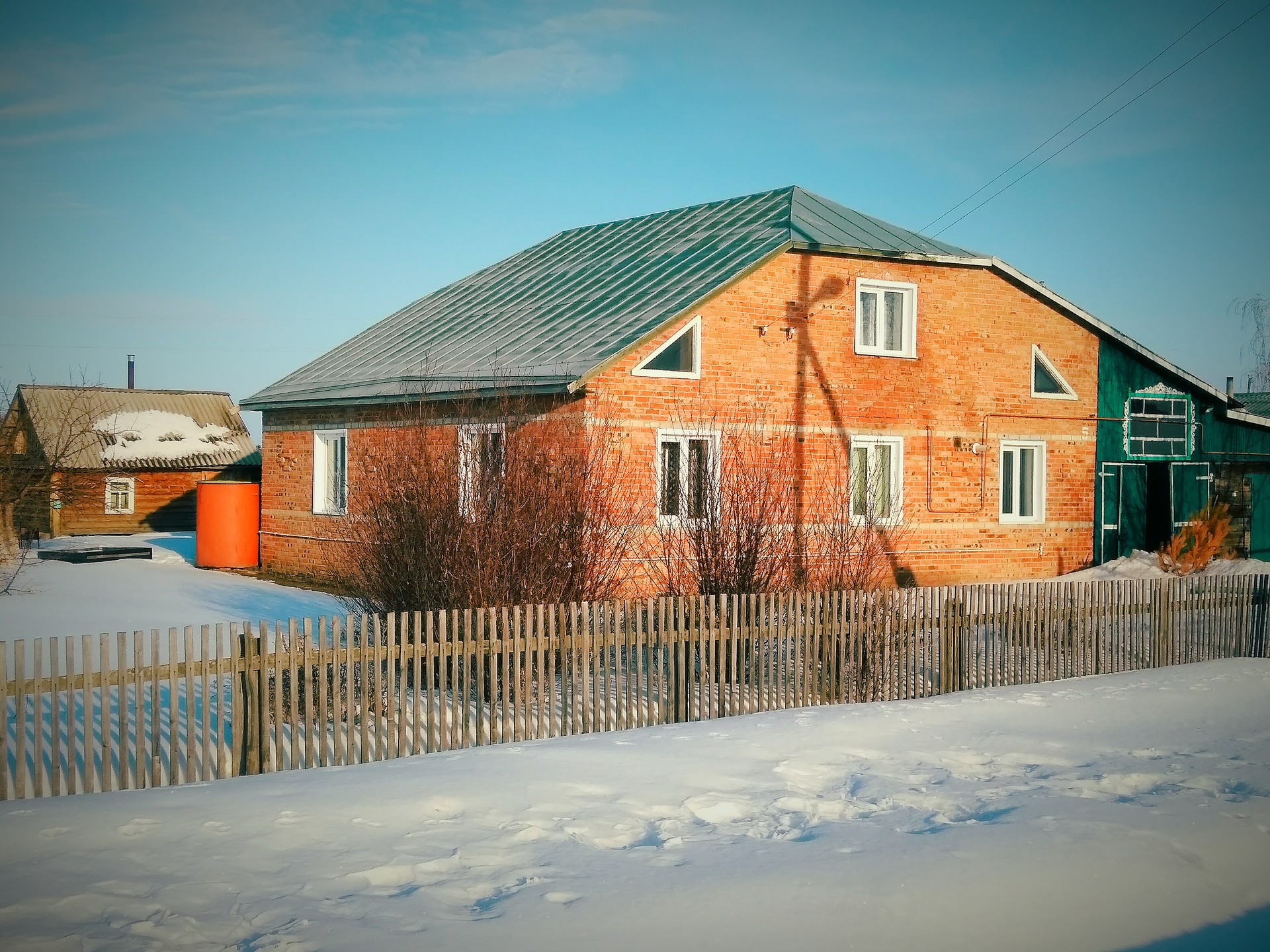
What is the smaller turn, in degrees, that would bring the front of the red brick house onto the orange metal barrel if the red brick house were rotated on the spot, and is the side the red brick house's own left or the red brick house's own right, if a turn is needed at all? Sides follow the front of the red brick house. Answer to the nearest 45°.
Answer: approximately 135° to the red brick house's own right

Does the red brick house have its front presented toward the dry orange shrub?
no

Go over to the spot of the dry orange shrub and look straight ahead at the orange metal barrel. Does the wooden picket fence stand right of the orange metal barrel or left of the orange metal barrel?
left

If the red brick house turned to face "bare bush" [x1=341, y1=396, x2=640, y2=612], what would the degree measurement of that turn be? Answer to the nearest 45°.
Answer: approximately 45° to its right

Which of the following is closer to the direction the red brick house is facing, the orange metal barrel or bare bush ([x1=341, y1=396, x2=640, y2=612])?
the bare bush

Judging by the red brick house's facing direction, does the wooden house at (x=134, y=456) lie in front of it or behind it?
behind

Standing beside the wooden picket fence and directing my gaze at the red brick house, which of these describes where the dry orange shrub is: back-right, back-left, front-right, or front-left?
front-right

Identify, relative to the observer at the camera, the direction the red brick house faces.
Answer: facing the viewer and to the right of the viewer
